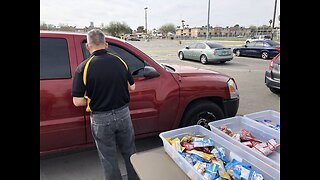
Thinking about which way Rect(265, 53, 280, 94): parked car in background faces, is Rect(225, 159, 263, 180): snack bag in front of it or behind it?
behind

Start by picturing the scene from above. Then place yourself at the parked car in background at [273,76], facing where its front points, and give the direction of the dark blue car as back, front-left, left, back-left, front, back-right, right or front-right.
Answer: front-left

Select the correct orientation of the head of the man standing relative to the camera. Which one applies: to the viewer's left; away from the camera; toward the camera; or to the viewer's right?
away from the camera

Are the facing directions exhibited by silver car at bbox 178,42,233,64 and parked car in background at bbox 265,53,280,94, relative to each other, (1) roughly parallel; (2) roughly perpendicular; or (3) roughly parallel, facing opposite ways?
roughly perpendicular

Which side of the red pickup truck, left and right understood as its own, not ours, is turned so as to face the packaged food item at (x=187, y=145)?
right

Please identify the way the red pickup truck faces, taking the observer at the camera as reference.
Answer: facing to the right of the viewer

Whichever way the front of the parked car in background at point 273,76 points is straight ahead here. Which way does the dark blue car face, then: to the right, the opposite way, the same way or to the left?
to the left

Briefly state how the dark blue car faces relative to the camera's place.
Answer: facing away from the viewer and to the left of the viewer

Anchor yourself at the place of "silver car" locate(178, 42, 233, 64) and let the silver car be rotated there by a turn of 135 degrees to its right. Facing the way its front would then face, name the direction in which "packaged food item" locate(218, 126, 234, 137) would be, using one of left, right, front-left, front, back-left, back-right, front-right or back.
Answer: right

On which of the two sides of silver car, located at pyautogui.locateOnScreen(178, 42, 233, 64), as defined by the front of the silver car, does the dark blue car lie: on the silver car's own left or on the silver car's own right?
on the silver car's own right
